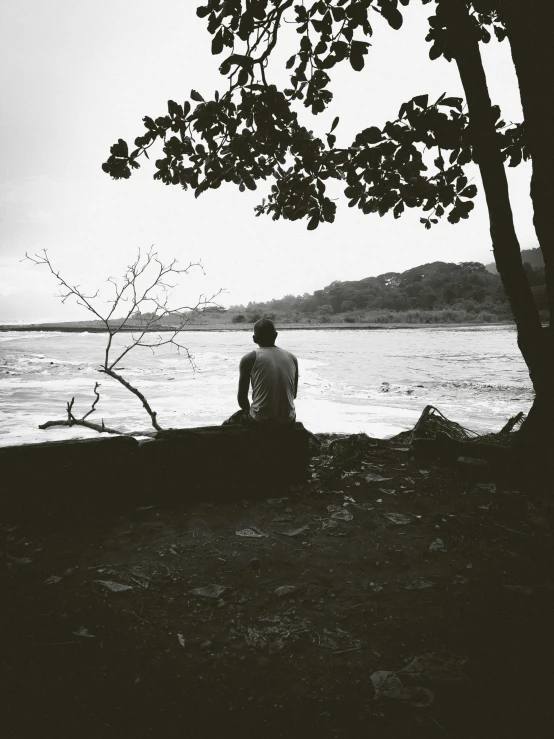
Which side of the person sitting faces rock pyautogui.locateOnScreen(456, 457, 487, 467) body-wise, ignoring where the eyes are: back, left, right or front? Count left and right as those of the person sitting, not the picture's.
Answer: right

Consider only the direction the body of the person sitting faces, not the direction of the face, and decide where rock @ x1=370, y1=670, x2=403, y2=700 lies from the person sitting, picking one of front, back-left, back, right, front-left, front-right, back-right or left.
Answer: back

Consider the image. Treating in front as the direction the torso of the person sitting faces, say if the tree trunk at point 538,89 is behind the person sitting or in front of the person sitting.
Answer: behind

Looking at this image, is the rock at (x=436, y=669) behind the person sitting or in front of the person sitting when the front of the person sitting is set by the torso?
behind

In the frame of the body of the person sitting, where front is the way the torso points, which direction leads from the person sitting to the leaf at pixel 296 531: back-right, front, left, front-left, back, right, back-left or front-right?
back

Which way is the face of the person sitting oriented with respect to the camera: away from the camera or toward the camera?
away from the camera

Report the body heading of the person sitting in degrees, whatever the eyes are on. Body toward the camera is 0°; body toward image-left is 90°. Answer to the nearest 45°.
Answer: approximately 180°

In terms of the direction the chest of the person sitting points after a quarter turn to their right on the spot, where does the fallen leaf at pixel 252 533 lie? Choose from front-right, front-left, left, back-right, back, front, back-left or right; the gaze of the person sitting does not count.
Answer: right

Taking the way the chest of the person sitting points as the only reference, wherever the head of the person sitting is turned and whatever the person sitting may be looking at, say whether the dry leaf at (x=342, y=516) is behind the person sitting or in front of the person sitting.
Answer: behind
